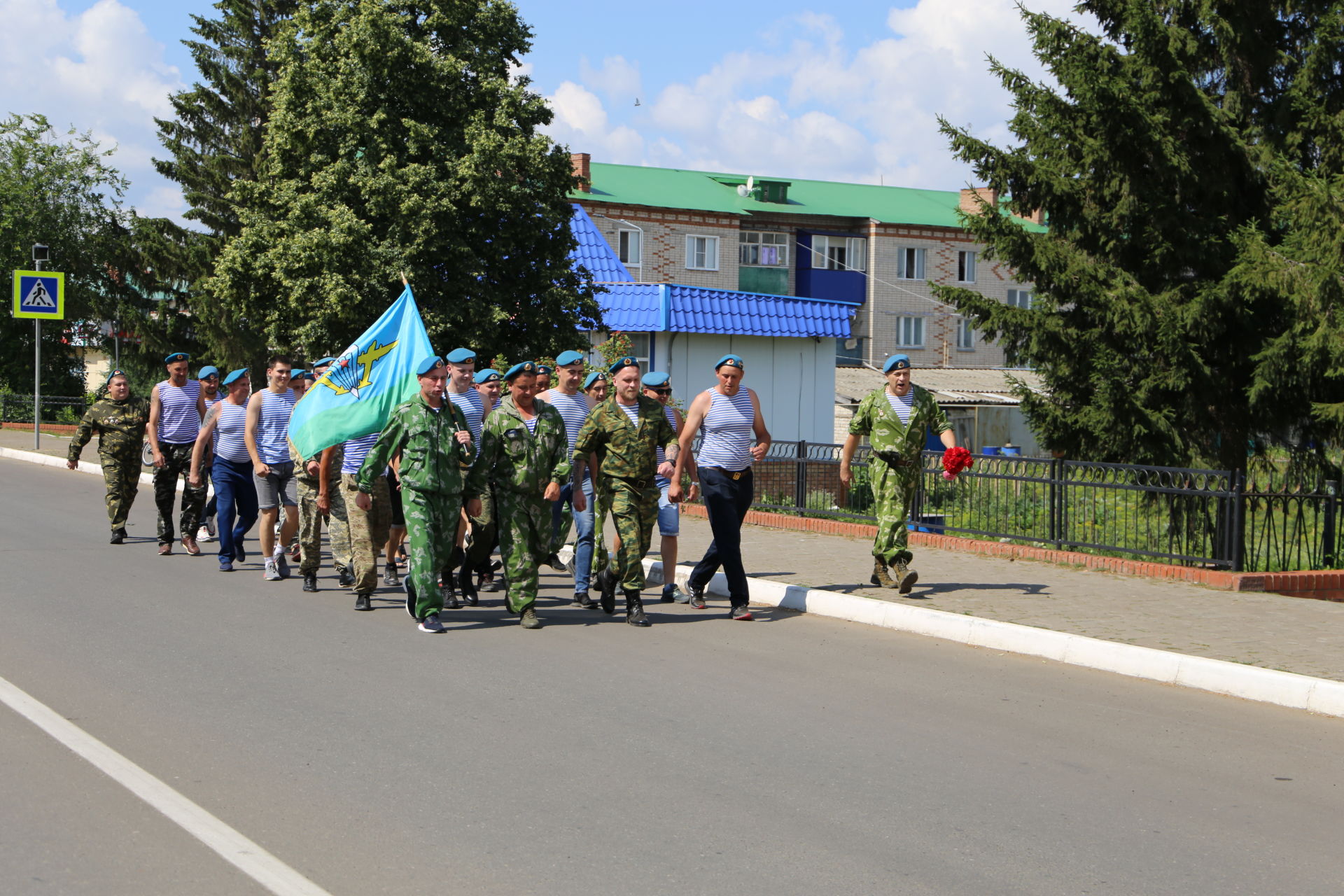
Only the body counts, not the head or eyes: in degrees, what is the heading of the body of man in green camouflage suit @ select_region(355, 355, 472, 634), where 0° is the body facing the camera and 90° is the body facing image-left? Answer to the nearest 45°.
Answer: approximately 315°

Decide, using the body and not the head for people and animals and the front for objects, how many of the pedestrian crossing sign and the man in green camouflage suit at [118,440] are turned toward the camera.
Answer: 2

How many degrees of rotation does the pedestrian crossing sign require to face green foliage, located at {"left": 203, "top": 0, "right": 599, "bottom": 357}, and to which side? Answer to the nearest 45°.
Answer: approximately 90° to its left

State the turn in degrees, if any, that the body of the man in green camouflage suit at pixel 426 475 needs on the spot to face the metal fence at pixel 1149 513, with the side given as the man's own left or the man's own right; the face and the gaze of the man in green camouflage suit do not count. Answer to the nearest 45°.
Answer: approximately 45° to the man's own left

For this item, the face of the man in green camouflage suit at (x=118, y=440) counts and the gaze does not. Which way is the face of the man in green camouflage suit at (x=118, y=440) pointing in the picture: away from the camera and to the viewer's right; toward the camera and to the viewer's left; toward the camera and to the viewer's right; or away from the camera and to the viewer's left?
toward the camera and to the viewer's right

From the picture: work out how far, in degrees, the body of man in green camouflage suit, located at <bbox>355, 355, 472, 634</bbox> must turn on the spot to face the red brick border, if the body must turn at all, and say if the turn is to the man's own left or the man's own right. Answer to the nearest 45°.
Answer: approximately 45° to the man's own left

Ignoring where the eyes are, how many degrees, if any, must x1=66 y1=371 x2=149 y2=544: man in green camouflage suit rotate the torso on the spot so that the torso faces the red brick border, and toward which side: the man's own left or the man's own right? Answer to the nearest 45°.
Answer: approximately 45° to the man's own left
